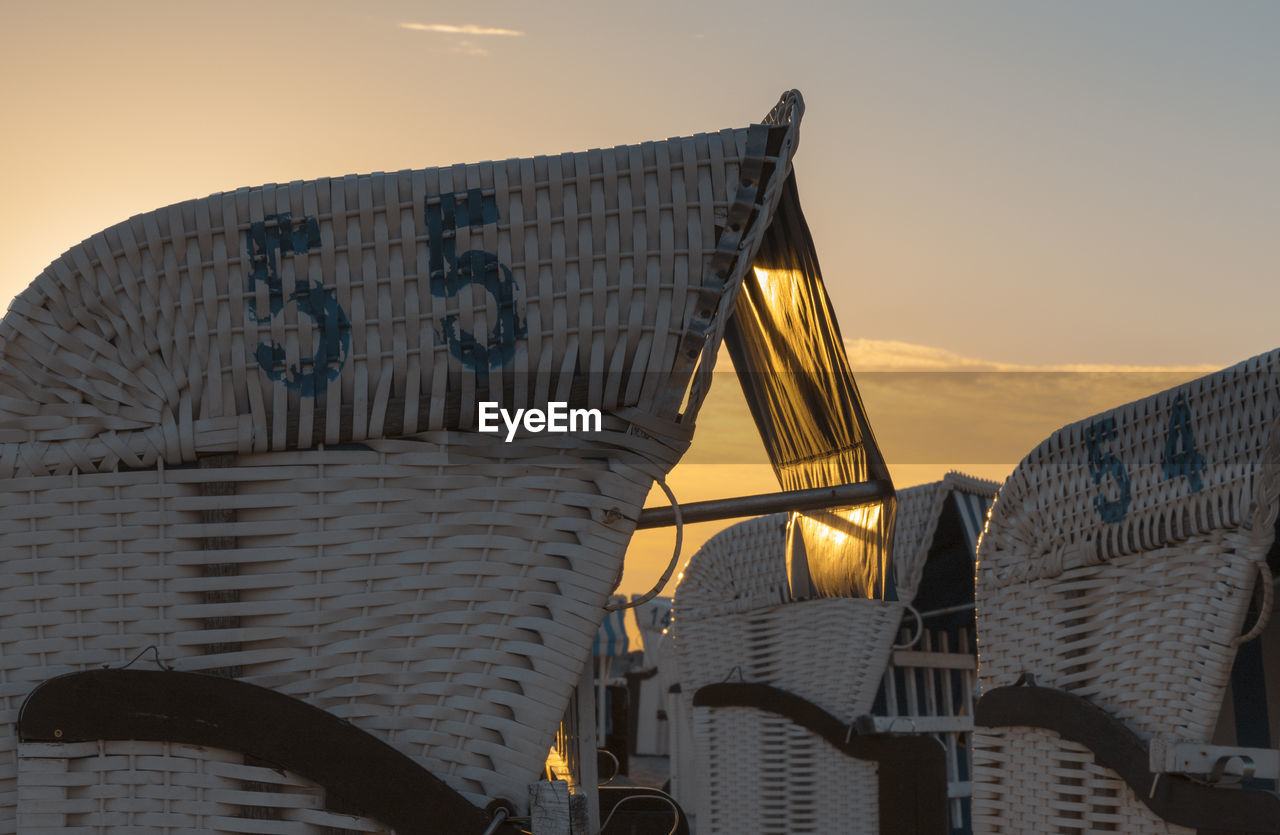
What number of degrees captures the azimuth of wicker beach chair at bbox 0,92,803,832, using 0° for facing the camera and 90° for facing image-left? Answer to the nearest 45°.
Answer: approximately 270°

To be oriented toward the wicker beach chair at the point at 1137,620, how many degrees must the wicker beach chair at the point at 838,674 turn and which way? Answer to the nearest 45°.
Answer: approximately 45° to its right
